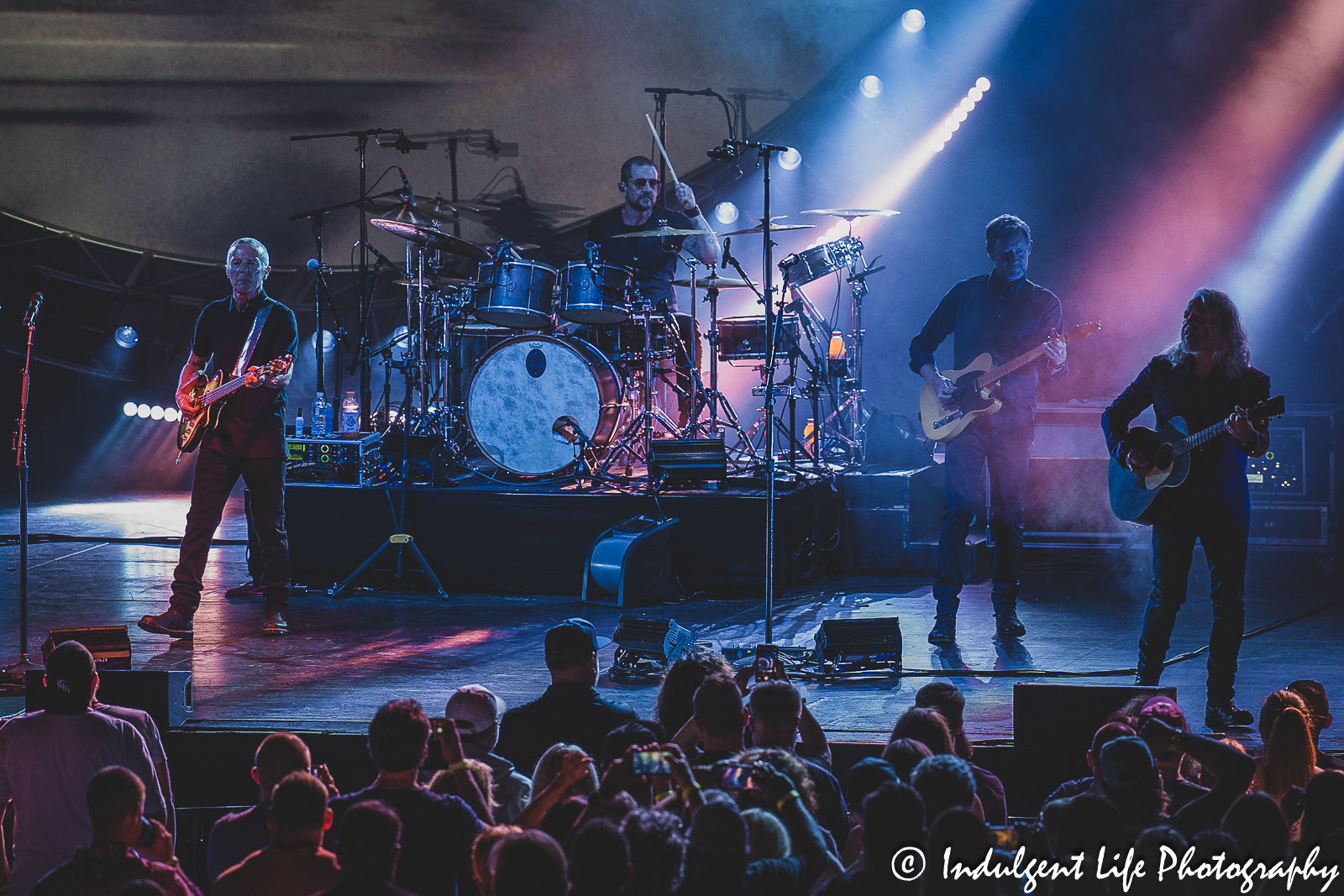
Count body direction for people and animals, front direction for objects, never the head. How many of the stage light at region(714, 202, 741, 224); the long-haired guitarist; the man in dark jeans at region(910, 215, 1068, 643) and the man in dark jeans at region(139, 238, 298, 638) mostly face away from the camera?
0

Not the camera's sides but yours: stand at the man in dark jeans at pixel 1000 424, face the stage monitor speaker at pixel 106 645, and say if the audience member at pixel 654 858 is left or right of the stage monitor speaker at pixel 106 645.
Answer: left

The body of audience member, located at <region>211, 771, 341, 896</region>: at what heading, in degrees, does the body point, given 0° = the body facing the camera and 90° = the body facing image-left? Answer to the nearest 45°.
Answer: approximately 180°

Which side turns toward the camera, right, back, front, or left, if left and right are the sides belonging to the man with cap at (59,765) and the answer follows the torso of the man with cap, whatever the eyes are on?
back

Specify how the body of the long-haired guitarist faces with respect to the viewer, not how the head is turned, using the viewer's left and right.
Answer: facing the viewer

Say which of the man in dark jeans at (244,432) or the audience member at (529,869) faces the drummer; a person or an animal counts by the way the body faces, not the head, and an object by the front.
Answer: the audience member

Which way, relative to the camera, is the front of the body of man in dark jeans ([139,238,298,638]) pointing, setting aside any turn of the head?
toward the camera

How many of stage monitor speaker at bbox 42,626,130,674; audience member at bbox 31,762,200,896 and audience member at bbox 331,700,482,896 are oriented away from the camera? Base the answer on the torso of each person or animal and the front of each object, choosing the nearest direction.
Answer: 3

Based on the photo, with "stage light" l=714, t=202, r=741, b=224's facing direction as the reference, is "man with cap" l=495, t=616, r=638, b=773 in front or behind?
in front

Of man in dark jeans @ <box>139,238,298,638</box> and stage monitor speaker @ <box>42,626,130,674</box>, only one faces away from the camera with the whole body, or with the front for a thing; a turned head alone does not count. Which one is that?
the stage monitor speaker

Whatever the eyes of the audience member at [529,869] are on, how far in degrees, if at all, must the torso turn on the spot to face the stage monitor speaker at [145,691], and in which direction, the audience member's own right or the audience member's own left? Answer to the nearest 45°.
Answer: approximately 45° to the audience member's own left

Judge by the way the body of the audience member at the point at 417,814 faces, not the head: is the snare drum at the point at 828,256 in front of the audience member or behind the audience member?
in front

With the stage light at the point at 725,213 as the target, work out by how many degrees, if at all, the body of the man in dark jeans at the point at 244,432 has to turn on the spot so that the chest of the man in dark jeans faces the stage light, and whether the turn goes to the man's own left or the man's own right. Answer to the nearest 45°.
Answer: approximately 135° to the man's own left

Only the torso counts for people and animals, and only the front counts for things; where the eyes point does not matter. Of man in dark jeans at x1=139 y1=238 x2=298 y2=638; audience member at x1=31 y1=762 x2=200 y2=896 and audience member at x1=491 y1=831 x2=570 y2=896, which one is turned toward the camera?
the man in dark jeans

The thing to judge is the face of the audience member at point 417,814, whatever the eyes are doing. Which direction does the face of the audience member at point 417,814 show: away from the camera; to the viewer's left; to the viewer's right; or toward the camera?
away from the camera

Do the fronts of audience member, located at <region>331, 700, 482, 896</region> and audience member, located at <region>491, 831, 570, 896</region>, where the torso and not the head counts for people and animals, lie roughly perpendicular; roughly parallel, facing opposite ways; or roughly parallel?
roughly parallel

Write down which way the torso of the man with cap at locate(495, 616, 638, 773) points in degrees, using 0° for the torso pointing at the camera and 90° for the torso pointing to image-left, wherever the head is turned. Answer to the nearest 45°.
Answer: approximately 225°
